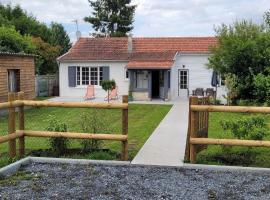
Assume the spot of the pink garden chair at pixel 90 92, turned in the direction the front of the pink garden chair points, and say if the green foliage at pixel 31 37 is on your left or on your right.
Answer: on your right

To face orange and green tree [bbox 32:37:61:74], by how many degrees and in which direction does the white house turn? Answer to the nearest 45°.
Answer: approximately 135° to its right

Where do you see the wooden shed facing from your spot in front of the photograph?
facing the viewer

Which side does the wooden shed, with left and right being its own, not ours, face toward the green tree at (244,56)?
left

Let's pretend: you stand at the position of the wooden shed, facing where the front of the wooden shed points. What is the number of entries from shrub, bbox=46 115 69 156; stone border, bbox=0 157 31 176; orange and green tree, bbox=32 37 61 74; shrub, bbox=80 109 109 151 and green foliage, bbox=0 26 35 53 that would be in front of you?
3

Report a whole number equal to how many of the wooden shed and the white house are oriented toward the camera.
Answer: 2

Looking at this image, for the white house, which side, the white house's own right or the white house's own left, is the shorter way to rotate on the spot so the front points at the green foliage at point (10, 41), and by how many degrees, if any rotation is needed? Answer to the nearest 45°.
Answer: approximately 90° to the white house's own right

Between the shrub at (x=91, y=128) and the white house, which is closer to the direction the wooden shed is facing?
the shrub

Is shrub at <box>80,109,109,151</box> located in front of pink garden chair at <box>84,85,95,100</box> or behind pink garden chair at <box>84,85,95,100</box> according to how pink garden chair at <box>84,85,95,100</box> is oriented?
in front

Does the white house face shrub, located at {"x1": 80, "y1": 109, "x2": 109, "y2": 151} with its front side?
yes

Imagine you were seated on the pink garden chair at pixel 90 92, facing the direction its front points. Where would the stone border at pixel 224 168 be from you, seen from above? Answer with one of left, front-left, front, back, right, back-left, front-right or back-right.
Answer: front-left

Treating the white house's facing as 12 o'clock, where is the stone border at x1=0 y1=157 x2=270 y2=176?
The stone border is roughly at 12 o'clock from the white house.

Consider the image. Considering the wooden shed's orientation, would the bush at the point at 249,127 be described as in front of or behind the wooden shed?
in front

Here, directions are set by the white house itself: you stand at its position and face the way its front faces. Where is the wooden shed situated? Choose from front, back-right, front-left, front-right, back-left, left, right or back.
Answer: front-right

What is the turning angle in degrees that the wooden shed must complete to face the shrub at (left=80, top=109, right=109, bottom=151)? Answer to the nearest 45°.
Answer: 0° — it already faces it

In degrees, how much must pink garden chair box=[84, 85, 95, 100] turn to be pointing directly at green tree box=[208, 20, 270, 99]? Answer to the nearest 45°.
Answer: approximately 90° to its left

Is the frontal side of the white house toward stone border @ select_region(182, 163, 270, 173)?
yes

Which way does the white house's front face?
toward the camera
